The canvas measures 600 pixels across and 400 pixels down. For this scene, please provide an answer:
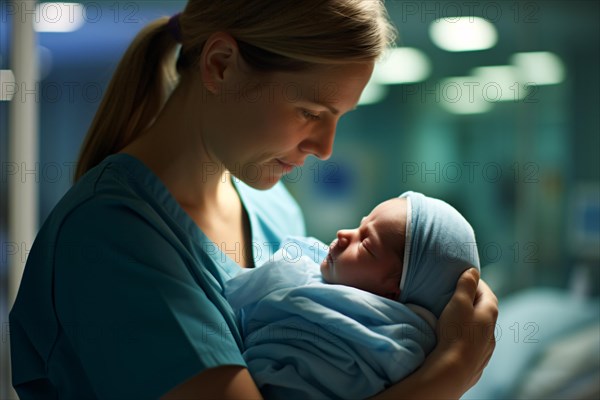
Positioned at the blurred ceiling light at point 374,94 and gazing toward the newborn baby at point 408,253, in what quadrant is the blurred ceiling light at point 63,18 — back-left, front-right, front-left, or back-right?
front-right

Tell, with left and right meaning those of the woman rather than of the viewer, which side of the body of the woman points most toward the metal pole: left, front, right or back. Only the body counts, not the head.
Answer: back

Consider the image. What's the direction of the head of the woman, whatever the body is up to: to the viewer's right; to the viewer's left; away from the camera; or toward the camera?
to the viewer's right

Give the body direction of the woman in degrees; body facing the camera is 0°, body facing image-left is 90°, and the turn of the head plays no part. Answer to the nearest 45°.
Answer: approximately 315°

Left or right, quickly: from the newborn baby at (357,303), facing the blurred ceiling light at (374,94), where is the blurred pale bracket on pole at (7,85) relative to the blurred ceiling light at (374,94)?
left

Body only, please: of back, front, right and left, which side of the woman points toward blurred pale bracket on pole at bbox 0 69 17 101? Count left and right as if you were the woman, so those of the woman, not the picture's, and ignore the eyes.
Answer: back

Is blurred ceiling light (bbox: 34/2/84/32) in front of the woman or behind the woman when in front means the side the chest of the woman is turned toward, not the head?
behind

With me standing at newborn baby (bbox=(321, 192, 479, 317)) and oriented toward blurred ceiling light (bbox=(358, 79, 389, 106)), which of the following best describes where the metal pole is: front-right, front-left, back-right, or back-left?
front-left
